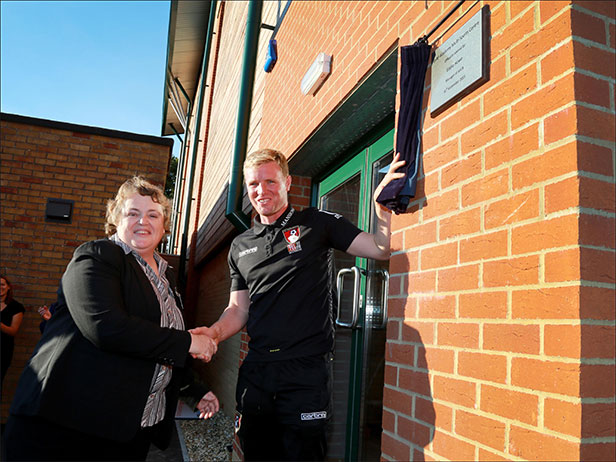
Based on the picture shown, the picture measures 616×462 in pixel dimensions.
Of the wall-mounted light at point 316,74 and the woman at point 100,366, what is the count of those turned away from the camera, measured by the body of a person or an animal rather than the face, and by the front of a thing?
0

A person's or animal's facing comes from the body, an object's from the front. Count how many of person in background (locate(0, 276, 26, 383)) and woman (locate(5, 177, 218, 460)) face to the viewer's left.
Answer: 0

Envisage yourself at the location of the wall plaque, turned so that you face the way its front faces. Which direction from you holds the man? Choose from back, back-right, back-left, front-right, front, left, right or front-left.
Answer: right

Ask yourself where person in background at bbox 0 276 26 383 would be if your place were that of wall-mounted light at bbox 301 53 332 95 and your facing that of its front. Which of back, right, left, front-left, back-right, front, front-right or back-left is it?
right

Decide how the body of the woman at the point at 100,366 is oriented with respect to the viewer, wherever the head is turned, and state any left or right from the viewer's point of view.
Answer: facing the viewer and to the right of the viewer

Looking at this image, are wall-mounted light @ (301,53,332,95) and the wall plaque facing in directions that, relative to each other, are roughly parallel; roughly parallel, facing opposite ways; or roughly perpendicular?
roughly parallel

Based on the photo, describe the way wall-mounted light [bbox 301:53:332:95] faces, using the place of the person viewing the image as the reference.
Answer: facing the viewer and to the left of the viewer

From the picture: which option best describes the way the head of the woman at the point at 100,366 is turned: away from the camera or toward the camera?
toward the camera

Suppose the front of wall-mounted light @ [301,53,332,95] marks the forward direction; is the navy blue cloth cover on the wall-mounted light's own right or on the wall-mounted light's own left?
on the wall-mounted light's own left

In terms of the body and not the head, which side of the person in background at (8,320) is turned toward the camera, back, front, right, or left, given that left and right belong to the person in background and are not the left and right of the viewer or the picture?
front

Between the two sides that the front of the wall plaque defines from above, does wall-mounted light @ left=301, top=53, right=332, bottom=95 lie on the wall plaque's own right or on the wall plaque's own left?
on the wall plaque's own right

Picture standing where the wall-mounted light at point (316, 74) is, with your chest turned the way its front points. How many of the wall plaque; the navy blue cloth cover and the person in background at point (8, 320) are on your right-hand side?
1
